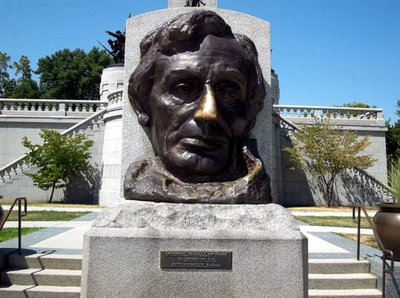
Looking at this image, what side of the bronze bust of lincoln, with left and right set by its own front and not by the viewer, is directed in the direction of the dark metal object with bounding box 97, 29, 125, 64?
back

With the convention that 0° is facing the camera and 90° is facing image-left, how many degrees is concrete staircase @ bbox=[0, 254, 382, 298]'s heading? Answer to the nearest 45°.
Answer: approximately 0°

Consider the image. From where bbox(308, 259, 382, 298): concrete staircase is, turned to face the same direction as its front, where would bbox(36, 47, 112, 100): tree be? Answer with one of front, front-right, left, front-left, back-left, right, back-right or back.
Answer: back-right

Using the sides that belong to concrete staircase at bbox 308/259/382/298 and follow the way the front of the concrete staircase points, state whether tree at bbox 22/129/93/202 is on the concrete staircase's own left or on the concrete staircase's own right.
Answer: on the concrete staircase's own right

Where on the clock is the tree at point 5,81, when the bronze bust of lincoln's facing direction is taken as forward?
The tree is roughly at 5 o'clock from the bronze bust of lincoln.

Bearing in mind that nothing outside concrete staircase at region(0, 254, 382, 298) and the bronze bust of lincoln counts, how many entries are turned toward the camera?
2

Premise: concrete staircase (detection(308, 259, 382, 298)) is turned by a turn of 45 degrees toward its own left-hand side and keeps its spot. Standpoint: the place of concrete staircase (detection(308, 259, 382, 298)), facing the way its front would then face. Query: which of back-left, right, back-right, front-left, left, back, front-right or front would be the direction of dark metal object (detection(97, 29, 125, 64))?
back

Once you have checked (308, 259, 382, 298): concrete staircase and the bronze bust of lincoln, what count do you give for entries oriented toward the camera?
2

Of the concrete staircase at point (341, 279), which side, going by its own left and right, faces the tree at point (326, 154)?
back

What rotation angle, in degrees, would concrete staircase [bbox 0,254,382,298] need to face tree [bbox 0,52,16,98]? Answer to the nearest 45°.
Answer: approximately 135° to its right

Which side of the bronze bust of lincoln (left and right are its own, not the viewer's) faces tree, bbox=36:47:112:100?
back
